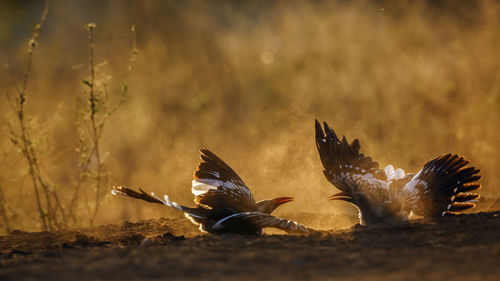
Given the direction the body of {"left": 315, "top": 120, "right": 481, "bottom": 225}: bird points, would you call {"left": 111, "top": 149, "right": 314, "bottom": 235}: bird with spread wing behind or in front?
in front

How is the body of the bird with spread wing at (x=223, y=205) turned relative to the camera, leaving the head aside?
to the viewer's right

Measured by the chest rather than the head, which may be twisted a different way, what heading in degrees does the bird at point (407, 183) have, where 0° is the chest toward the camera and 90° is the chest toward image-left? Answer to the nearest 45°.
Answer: approximately 45°

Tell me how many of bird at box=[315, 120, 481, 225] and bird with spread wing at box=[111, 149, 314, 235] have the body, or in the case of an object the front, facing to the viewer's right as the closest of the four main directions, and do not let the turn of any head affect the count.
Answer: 1

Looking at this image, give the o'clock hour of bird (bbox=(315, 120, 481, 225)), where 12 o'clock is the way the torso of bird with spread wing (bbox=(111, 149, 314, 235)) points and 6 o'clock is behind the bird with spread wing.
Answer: The bird is roughly at 12 o'clock from the bird with spread wing.
